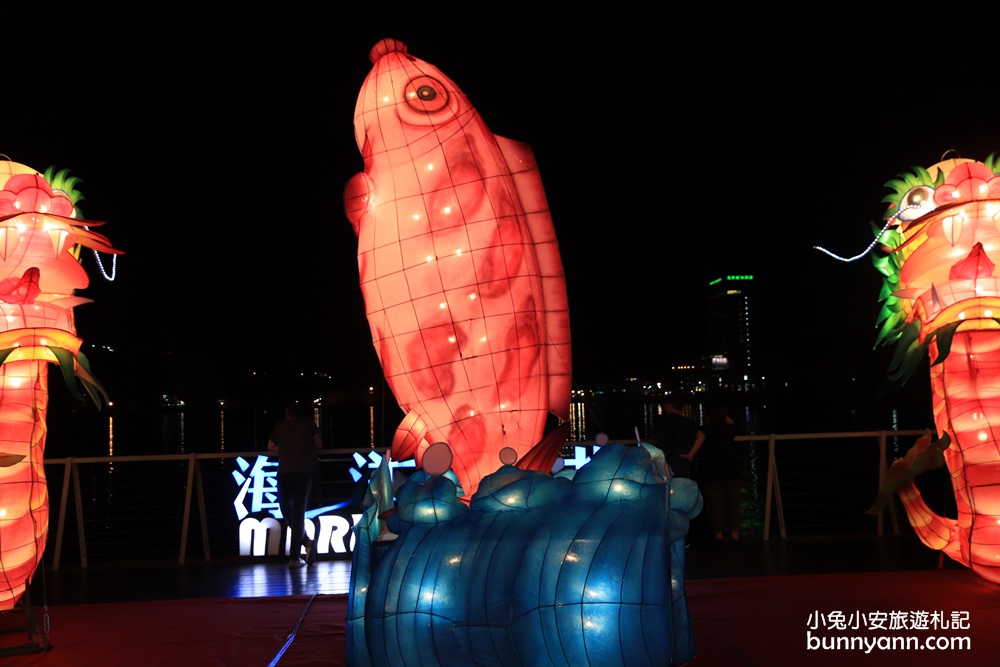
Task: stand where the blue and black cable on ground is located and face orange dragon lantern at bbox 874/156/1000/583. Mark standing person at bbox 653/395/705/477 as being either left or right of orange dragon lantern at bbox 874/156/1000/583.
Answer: left

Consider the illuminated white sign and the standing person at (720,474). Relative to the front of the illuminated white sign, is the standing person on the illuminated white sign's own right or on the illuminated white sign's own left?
on the illuminated white sign's own left

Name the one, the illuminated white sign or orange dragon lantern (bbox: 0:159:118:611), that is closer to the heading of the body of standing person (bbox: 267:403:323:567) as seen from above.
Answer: the illuminated white sign

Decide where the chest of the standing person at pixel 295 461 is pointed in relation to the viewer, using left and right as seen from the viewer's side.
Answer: facing away from the viewer
